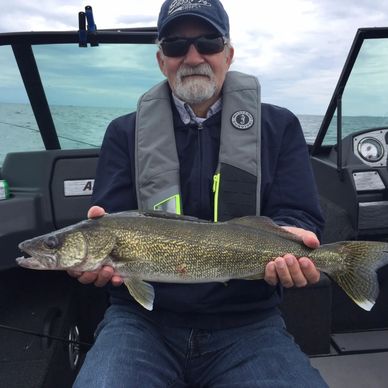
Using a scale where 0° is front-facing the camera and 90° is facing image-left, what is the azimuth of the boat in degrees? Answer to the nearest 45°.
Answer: approximately 180°

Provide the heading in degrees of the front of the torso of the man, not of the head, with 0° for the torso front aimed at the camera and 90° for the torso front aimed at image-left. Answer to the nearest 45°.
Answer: approximately 0°
